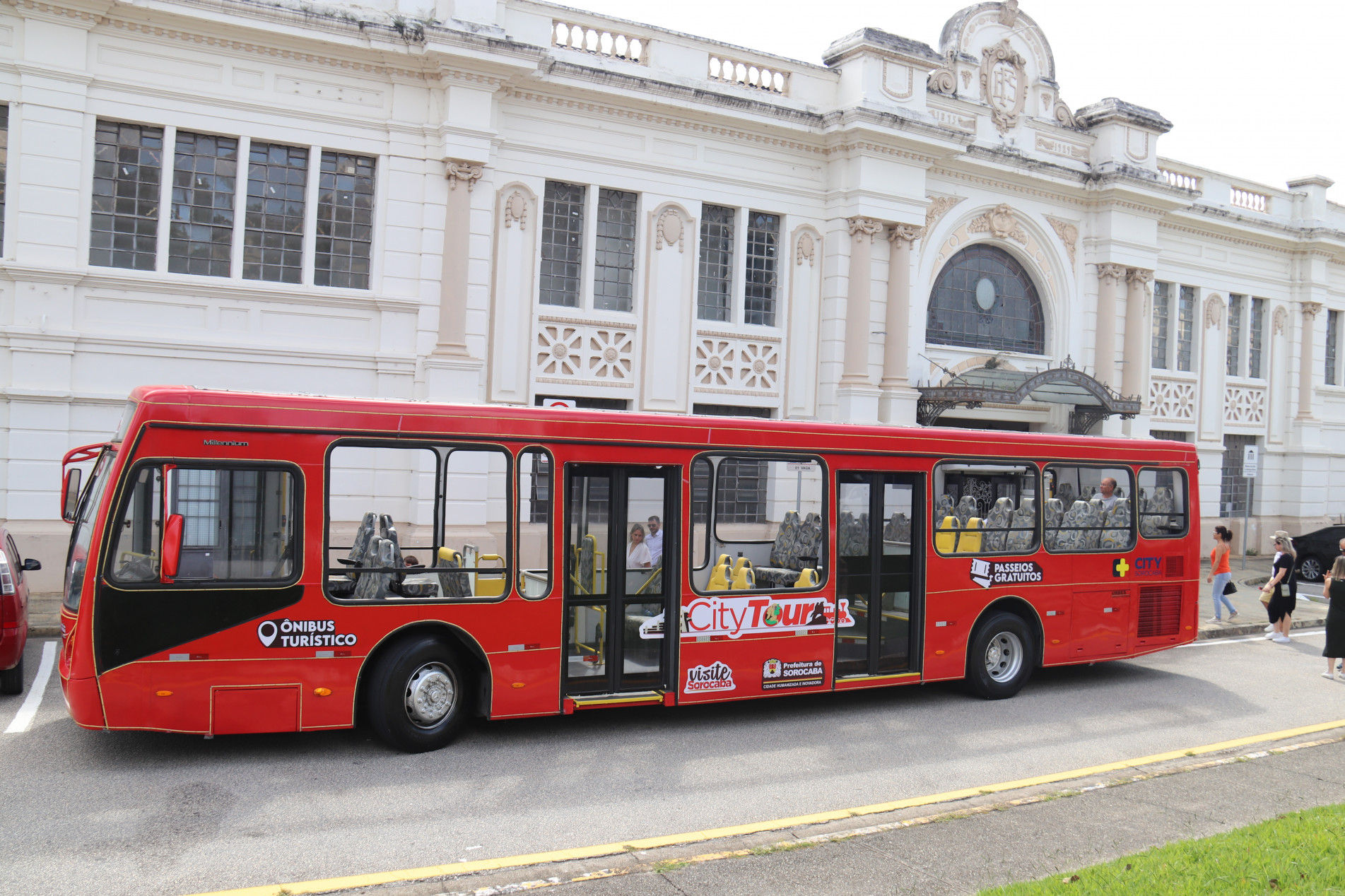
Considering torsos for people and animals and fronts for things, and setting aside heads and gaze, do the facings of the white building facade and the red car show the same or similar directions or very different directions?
very different directions

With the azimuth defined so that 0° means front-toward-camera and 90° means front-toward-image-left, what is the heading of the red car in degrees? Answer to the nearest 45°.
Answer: approximately 180°

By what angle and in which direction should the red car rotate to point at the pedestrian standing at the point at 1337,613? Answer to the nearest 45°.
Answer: approximately 90° to its right

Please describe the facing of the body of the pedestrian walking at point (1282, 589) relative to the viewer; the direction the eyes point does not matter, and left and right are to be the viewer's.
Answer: facing to the left of the viewer

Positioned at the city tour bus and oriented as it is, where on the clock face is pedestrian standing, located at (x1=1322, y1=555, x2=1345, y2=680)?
The pedestrian standing is roughly at 7 o'clock from the city tour bus.

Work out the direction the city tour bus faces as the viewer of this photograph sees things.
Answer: facing the viewer and to the left of the viewer

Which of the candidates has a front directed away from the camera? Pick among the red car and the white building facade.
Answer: the red car

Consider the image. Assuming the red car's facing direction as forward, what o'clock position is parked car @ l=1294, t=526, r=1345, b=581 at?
The parked car is roughly at 3 o'clock from the red car.
